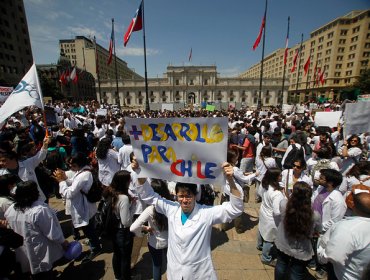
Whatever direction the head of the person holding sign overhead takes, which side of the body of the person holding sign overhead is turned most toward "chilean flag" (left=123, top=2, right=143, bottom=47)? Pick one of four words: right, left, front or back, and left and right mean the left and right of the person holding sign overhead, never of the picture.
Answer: back

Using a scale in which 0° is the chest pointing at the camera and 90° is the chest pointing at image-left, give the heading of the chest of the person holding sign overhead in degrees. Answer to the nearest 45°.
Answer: approximately 0°
